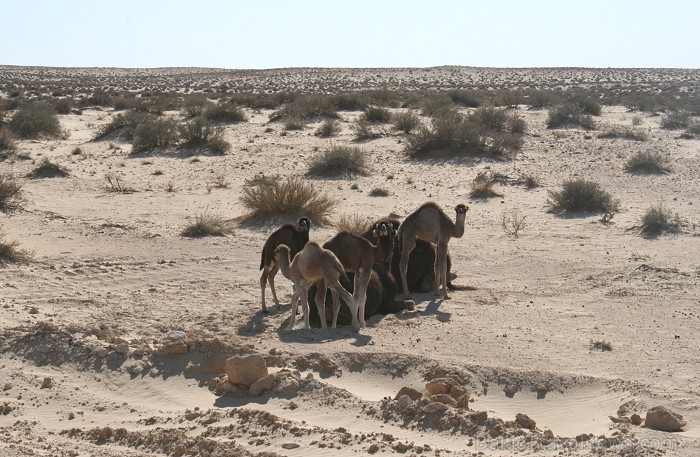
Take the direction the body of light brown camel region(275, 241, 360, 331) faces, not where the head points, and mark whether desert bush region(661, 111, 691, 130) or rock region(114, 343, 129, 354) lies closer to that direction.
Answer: the rock

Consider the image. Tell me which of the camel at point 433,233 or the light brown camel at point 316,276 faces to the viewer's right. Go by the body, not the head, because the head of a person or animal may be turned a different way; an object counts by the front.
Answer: the camel

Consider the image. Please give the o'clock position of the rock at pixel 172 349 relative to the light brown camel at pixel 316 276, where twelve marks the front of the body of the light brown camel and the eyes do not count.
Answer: The rock is roughly at 11 o'clock from the light brown camel.

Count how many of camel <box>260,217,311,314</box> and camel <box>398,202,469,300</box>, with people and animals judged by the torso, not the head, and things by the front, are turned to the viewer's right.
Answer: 2

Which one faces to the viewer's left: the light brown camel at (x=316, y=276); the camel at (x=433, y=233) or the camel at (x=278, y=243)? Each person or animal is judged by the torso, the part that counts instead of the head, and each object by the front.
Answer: the light brown camel

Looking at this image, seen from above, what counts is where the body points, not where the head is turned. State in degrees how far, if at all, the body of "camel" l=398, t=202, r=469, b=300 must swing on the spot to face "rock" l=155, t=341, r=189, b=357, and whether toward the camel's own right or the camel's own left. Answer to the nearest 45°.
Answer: approximately 135° to the camel's own right

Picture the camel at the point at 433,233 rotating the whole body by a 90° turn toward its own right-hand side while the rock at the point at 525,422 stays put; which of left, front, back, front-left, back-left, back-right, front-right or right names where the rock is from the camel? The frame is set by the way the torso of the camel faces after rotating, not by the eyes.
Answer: front

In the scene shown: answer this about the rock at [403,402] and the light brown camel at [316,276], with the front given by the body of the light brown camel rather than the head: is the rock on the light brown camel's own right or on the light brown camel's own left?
on the light brown camel's own left

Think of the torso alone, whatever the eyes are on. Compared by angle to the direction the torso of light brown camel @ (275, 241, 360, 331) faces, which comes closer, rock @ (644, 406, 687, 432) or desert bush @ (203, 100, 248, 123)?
the desert bush

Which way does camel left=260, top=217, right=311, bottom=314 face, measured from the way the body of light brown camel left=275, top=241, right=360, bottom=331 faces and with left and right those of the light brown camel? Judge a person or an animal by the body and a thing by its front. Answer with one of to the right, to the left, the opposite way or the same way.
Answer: the opposite way

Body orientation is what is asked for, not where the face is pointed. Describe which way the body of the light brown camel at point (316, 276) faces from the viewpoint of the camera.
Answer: to the viewer's left

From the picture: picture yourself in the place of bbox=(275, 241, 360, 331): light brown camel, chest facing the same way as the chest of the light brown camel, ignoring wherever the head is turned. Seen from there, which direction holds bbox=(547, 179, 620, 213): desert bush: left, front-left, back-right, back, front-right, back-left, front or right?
back-right

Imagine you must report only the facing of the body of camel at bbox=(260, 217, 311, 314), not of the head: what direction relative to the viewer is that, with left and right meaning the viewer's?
facing to the right of the viewer

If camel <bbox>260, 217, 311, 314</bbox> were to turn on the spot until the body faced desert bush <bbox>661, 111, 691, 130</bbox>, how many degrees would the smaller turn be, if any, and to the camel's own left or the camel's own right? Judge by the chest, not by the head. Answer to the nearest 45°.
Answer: approximately 45° to the camel's own left

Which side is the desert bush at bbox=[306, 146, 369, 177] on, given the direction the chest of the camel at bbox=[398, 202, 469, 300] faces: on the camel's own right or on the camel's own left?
on the camel's own left

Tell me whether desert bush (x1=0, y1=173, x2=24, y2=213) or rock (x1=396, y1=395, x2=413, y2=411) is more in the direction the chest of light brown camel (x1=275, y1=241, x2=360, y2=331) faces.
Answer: the desert bush

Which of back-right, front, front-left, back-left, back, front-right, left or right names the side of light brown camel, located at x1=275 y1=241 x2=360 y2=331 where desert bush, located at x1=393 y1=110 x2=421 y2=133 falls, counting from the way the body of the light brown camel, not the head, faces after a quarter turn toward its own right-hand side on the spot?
front

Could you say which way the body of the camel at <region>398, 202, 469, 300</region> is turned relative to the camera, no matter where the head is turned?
to the viewer's right
